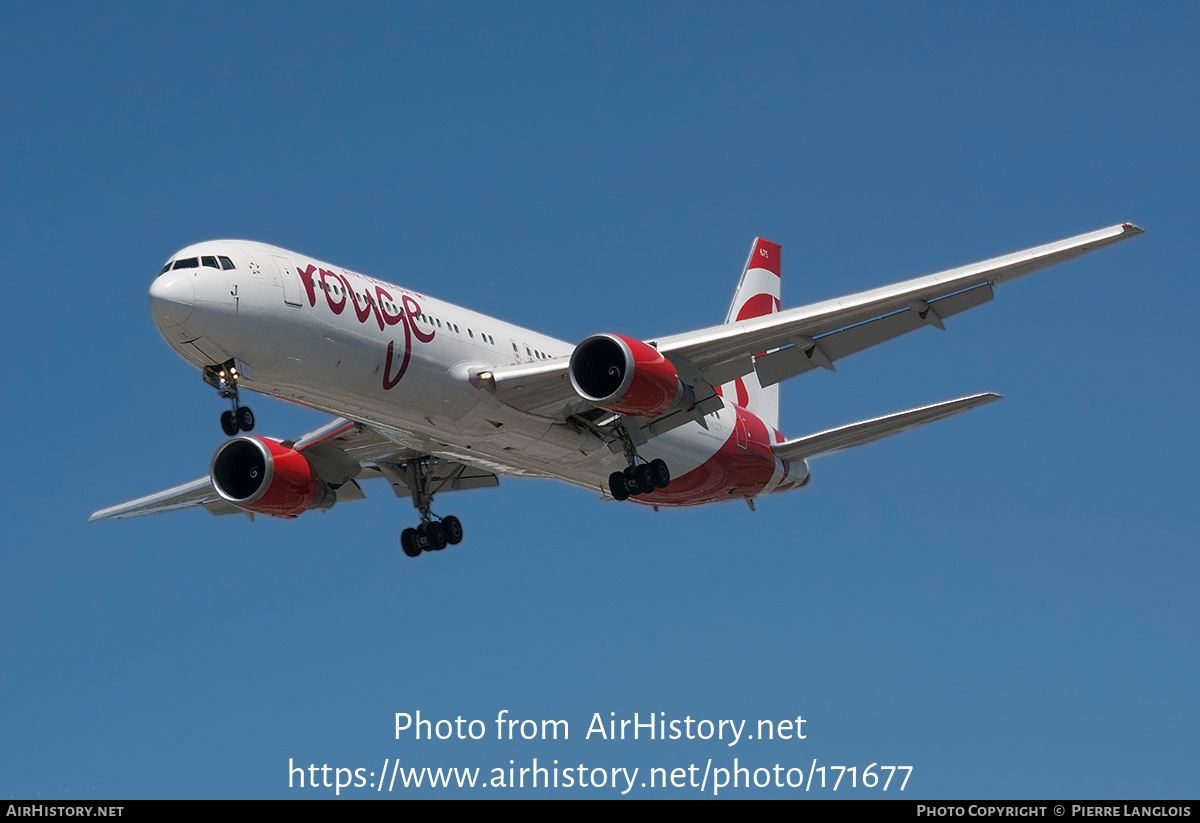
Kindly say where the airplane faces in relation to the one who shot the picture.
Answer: facing the viewer and to the left of the viewer
